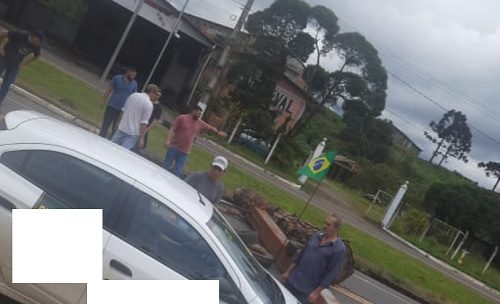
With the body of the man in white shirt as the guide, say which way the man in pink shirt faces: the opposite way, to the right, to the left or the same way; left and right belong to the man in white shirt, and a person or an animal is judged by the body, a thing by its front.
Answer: to the right

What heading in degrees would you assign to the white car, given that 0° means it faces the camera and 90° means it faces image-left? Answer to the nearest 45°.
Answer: approximately 315°

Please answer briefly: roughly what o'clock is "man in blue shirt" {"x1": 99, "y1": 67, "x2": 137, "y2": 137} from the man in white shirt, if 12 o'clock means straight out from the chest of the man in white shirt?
The man in blue shirt is roughly at 10 o'clock from the man in white shirt.

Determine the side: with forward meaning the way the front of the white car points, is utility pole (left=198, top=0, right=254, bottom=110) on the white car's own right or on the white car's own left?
on the white car's own left

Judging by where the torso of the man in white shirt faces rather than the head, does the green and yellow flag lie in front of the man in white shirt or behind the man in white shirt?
in front

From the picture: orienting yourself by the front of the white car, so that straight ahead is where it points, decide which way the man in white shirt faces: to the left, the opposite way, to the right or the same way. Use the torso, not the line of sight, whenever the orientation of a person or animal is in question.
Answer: to the left
